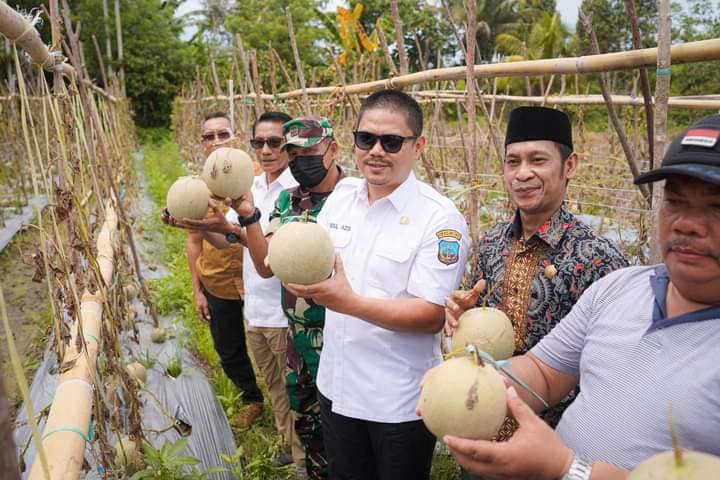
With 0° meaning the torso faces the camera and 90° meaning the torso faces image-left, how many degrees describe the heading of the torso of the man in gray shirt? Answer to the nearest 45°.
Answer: approximately 45°

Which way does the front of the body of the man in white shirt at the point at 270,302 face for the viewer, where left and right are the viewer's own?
facing the viewer and to the left of the viewer

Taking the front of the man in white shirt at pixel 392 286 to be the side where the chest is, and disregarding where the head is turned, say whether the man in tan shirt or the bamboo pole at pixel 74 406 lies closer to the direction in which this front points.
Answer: the bamboo pole

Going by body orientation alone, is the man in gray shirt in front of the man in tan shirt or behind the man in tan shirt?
in front

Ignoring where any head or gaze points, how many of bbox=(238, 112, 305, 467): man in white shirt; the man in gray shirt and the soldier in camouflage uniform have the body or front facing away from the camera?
0

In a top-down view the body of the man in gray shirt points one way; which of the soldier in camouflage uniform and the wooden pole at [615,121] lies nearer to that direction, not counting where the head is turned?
the soldier in camouflage uniform

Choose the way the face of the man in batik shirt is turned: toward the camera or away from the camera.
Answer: toward the camera

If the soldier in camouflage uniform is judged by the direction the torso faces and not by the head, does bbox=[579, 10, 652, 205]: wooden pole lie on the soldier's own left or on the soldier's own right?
on the soldier's own left

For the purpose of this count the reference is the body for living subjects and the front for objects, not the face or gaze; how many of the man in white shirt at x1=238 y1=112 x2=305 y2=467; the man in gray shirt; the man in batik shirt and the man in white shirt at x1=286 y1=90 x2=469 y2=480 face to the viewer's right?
0

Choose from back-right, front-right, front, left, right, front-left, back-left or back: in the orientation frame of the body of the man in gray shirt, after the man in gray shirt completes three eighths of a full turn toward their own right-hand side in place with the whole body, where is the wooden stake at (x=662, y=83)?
front

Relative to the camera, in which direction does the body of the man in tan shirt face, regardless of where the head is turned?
toward the camera

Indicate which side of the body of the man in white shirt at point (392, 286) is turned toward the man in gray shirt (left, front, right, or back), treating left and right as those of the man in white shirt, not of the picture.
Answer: left

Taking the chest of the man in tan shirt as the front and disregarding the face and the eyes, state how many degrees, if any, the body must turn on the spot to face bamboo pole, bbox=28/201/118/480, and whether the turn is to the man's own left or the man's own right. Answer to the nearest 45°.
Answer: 0° — they already face it

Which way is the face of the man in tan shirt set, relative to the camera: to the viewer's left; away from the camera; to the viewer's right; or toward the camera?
toward the camera
